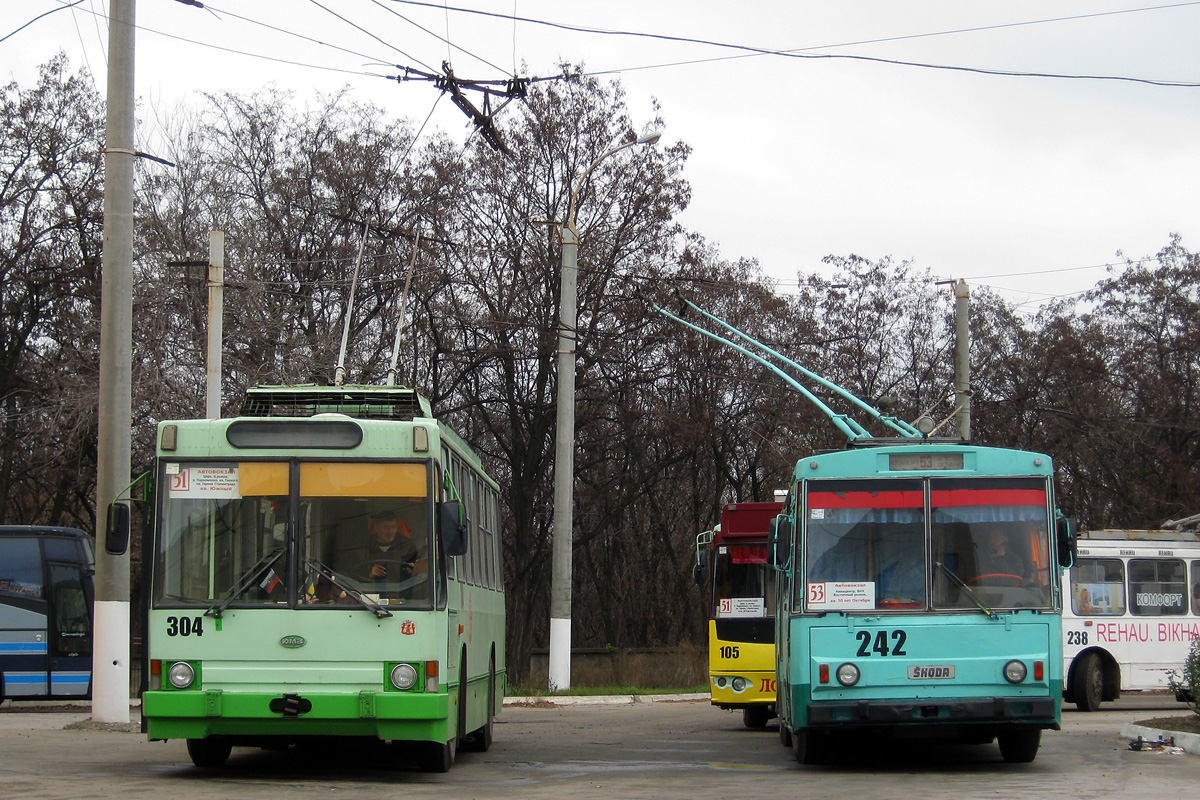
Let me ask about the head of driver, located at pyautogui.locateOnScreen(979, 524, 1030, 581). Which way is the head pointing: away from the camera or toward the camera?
toward the camera

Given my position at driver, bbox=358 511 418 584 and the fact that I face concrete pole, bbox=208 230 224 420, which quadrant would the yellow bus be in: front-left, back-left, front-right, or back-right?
front-right

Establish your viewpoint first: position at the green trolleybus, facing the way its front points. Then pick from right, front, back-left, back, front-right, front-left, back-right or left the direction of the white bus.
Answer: back-left

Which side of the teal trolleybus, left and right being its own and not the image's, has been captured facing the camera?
front

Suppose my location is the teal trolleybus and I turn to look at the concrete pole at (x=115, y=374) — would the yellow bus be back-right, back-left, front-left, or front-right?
front-right

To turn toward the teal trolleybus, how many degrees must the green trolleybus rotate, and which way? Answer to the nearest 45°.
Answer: approximately 90° to its left

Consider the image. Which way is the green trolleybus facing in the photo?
toward the camera
